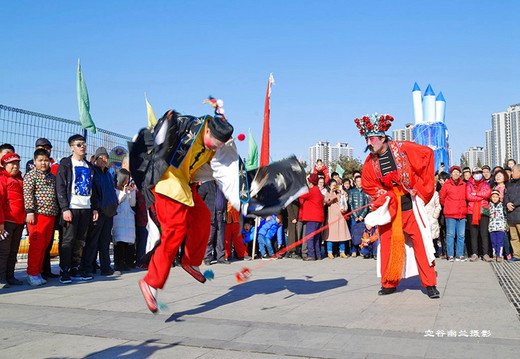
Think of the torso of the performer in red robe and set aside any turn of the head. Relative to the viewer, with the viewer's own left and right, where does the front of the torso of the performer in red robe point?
facing the viewer and to the left of the viewer

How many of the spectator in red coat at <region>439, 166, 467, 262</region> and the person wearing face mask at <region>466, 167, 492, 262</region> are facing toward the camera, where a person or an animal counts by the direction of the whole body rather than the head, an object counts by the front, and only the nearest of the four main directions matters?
2

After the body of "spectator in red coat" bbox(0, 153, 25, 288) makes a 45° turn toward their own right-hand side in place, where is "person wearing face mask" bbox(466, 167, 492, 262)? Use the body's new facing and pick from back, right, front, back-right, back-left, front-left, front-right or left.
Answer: left

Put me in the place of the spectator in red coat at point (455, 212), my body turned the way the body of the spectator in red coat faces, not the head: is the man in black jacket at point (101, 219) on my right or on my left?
on my right

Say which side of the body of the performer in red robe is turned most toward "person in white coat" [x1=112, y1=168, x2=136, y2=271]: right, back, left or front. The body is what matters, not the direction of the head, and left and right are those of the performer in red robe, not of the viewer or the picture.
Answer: right

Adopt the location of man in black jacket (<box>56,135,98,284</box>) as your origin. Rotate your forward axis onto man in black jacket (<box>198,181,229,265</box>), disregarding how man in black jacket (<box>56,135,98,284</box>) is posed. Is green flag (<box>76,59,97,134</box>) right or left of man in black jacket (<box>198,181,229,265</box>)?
left

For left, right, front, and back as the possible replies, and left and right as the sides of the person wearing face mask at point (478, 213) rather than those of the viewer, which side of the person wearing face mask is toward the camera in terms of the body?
front

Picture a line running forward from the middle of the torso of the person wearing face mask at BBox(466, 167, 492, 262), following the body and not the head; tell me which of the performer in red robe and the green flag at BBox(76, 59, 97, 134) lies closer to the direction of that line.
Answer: the performer in red robe

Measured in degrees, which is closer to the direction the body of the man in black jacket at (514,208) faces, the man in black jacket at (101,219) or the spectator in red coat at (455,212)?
the man in black jacket

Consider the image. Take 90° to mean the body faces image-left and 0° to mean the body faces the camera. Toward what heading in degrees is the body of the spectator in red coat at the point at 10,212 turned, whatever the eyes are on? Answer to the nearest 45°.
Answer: approximately 315°

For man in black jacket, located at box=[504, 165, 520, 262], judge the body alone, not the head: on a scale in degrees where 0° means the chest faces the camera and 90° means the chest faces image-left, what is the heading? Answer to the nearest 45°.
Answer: approximately 45°

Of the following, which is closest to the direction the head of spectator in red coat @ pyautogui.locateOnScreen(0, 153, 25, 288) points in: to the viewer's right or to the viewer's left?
to the viewer's right

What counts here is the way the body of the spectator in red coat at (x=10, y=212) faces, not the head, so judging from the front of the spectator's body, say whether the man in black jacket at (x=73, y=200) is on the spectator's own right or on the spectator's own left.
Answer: on the spectator's own left

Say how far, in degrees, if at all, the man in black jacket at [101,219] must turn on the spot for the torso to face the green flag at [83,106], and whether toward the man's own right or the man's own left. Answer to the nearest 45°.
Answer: approximately 135° to the man's own left

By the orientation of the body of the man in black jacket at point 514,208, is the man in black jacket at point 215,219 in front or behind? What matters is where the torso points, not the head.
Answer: in front

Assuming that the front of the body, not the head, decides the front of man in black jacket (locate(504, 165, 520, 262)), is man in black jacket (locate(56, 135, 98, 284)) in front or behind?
in front

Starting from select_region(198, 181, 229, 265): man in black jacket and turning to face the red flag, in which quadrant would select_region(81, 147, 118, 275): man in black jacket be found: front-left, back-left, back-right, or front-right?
back-left

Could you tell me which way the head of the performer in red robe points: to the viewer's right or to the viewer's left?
to the viewer's left
